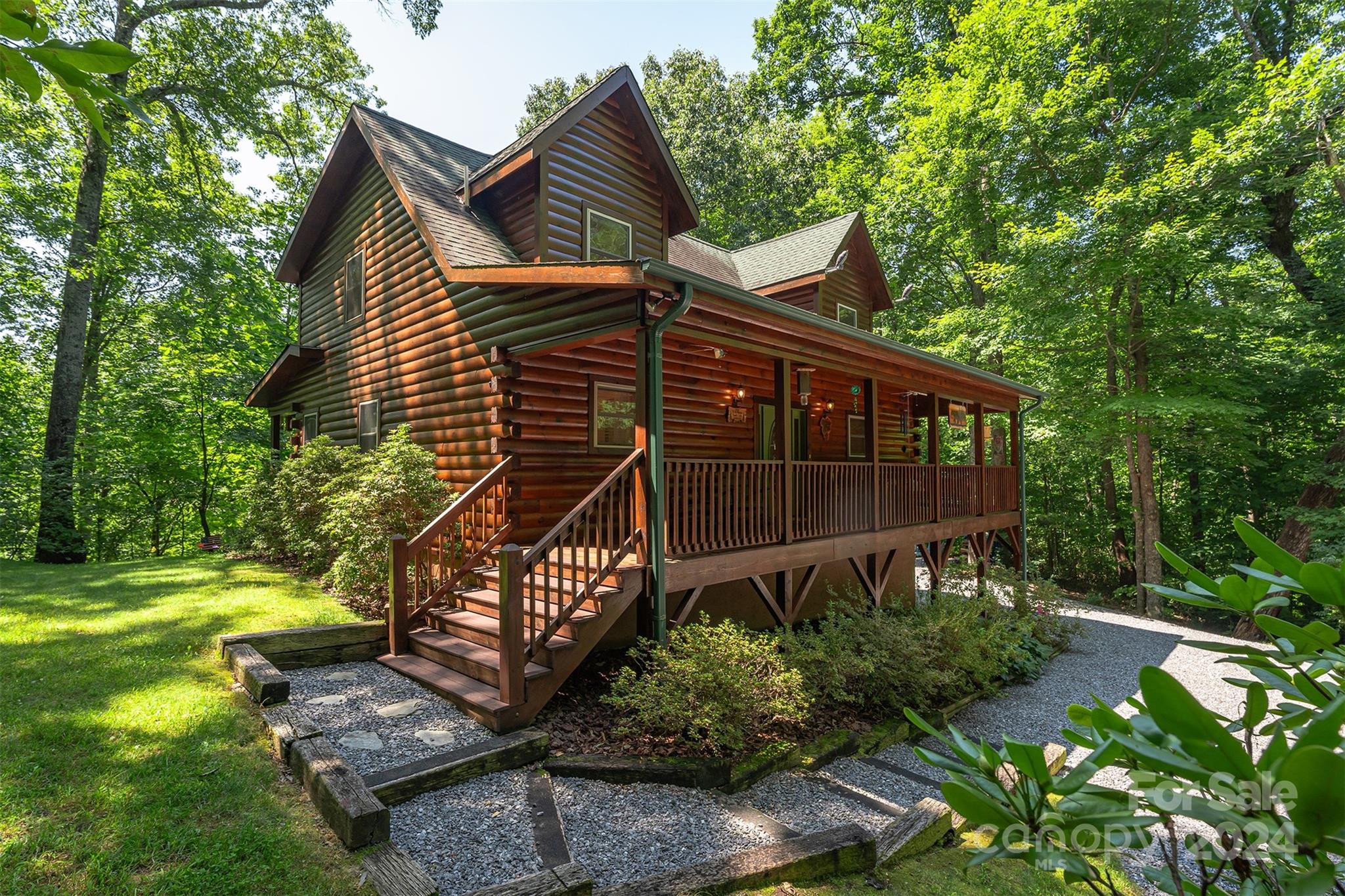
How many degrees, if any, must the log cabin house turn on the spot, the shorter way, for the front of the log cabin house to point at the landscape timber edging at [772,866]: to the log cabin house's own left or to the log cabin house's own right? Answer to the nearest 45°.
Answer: approximately 45° to the log cabin house's own right

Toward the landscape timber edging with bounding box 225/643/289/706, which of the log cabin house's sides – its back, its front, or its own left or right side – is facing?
right

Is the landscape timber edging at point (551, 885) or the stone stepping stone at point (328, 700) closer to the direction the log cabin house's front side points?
the landscape timber edging

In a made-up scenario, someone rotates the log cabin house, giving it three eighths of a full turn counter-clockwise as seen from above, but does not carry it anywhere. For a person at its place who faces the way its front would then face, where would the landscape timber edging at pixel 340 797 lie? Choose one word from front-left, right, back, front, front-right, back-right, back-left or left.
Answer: back

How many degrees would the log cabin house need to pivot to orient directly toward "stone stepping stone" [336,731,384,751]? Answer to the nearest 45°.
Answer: approximately 45° to its right

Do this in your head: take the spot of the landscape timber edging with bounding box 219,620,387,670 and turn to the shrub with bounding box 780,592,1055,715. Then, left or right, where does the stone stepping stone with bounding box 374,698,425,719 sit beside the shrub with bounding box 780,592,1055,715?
right

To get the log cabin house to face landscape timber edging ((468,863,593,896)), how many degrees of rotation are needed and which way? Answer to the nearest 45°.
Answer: approximately 45° to its right

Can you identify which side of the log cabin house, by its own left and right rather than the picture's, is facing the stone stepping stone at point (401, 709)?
right

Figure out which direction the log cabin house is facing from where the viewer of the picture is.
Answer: facing the viewer and to the right of the viewer

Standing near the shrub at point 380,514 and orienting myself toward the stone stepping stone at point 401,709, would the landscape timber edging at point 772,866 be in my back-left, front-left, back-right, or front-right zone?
front-left
